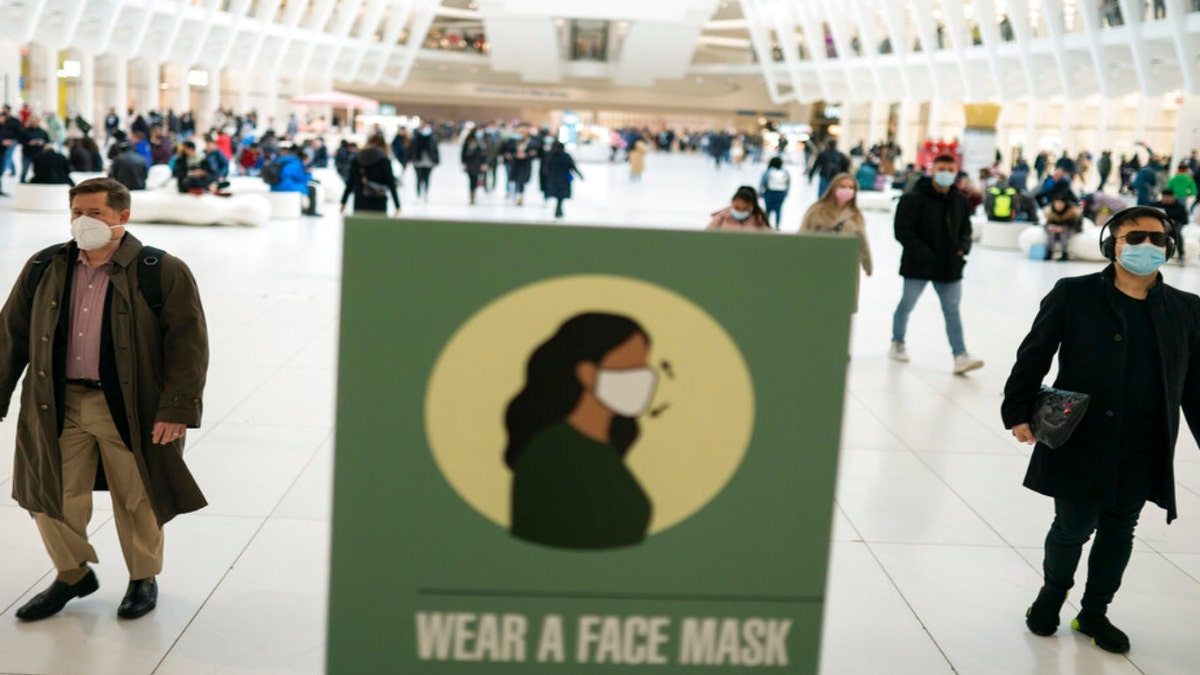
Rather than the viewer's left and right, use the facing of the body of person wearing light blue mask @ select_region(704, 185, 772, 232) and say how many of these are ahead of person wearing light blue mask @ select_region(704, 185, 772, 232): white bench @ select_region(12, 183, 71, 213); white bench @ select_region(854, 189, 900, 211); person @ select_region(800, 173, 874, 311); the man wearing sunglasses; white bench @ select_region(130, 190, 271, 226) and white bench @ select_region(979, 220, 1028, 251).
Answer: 1

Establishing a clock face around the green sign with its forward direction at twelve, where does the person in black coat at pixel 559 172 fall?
The person in black coat is roughly at 6 o'clock from the green sign.

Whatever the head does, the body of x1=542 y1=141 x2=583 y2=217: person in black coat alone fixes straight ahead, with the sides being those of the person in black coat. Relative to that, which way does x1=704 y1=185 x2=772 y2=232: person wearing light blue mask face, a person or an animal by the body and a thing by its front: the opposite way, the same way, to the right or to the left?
the opposite way

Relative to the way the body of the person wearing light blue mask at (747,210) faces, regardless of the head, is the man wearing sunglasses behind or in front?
in front

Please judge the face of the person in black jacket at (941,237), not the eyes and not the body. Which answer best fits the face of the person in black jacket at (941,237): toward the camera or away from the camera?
toward the camera

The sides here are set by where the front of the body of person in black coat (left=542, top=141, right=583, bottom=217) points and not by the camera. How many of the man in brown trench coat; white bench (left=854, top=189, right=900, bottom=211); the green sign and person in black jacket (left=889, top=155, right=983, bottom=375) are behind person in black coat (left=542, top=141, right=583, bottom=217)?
3

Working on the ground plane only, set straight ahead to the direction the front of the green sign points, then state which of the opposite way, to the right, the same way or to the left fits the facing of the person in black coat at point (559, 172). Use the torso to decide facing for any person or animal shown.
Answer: the opposite way

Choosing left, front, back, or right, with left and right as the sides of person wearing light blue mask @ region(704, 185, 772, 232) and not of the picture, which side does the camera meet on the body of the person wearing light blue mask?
front

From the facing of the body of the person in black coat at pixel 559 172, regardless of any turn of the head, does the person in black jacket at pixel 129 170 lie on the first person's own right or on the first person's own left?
on the first person's own left

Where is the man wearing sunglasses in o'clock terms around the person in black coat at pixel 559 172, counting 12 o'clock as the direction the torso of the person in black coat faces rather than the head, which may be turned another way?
The man wearing sunglasses is roughly at 6 o'clock from the person in black coat.

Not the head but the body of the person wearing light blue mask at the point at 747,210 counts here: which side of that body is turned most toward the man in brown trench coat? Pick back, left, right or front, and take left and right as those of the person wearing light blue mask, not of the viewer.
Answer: front

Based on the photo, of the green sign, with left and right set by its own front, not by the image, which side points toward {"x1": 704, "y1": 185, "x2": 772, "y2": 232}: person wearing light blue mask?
back

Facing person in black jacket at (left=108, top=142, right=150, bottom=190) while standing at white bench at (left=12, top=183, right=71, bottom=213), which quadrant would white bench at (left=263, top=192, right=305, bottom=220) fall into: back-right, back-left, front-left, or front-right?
front-right

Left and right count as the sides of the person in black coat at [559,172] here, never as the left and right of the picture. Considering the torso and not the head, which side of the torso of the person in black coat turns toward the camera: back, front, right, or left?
back

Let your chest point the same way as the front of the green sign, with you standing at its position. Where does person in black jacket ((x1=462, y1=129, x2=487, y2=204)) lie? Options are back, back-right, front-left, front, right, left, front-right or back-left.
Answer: back
